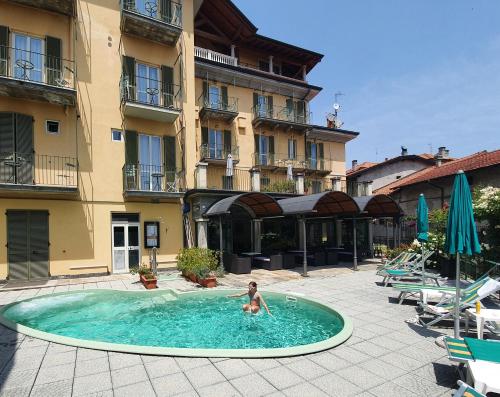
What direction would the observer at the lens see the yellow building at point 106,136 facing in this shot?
facing the viewer and to the right of the viewer

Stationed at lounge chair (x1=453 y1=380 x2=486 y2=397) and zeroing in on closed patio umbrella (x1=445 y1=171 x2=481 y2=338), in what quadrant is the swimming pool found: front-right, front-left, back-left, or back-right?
front-left

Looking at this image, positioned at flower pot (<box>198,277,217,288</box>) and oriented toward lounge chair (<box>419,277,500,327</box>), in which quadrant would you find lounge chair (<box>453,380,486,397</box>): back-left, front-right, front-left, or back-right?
front-right

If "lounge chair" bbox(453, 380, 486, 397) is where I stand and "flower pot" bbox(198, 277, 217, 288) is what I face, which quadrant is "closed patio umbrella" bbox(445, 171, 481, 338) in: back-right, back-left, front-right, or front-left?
front-right

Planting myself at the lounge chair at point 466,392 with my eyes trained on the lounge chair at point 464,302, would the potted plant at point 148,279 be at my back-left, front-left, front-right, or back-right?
front-left

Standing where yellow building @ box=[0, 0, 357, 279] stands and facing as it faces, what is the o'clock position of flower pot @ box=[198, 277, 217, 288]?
The flower pot is roughly at 12 o'clock from the yellow building.

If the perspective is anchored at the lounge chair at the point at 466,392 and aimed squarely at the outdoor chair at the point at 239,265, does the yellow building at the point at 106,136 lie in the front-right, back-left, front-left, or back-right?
front-left

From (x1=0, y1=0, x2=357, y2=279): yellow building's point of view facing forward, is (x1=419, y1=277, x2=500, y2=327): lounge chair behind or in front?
in front

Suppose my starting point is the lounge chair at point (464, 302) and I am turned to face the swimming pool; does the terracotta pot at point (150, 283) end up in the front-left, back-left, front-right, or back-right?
front-right
